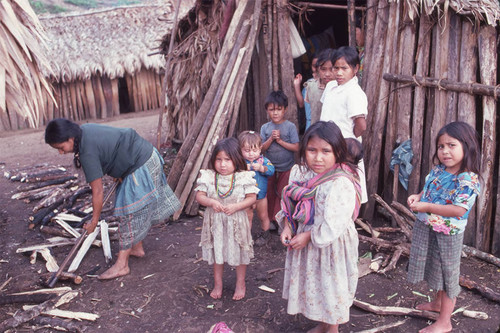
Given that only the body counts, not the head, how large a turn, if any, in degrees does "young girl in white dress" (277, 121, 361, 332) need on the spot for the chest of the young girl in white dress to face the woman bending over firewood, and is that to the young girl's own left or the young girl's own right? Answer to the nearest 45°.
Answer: approximately 90° to the young girl's own right

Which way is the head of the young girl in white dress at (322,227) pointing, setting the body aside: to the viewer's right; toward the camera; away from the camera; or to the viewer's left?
toward the camera

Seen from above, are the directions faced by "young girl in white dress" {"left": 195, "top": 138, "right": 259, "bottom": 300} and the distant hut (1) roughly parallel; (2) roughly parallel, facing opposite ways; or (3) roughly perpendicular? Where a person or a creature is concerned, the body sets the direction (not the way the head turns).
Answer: roughly parallel

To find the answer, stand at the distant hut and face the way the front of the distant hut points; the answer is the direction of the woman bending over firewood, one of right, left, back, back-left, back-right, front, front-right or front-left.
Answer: front

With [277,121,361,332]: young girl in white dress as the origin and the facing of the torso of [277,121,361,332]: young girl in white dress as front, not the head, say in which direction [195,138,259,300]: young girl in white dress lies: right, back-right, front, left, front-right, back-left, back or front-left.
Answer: right

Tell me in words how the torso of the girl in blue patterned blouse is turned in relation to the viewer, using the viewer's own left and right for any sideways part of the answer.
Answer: facing the viewer and to the left of the viewer

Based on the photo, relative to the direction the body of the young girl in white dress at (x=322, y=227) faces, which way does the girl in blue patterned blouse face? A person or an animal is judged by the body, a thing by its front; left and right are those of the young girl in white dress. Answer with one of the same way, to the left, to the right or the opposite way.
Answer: the same way

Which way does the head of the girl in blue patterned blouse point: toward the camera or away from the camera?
toward the camera

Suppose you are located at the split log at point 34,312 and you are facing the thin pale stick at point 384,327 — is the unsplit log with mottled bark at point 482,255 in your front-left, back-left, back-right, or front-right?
front-left

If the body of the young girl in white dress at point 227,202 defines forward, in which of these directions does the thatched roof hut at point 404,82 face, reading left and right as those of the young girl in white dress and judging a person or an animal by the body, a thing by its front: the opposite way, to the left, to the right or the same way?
the same way

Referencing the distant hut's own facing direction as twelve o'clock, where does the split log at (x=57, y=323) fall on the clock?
The split log is roughly at 12 o'clock from the distant hut.

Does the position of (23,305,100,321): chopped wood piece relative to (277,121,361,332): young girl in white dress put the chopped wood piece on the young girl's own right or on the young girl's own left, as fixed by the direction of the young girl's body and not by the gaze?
on the young girl's own right

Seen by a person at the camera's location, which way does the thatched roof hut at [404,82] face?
facing the viewer

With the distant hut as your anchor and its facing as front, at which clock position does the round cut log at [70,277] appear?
The round cut log is roughly at 12 o'clock from the distant hut.
